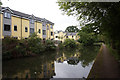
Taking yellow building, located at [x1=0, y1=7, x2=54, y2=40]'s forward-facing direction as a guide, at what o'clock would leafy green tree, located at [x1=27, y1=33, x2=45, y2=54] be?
The leafy green tree is roughly at 1 o'clock from the yellow building.

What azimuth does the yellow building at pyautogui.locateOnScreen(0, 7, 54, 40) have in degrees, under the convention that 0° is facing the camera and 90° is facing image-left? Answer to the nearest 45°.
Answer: approximately 315°

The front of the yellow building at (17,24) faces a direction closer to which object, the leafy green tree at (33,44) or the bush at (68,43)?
the leafy green tree

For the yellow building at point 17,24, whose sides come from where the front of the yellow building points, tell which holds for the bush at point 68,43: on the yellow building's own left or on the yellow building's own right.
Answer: on the yellow building's own left
